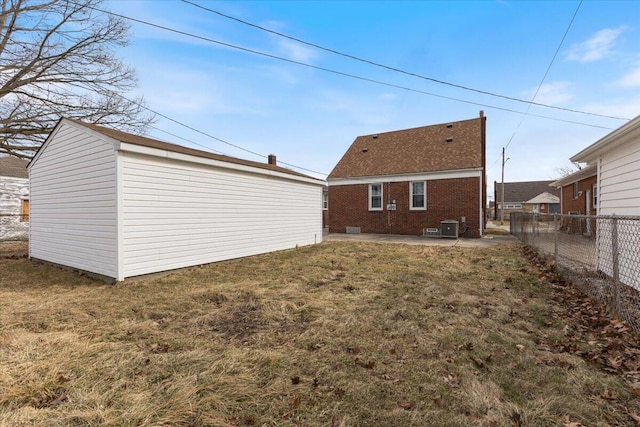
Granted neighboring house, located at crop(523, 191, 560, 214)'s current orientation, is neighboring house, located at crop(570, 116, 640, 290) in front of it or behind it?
in front

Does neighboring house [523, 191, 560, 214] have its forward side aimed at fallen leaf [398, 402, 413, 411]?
yes

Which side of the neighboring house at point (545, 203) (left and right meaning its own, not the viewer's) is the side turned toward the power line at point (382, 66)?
front

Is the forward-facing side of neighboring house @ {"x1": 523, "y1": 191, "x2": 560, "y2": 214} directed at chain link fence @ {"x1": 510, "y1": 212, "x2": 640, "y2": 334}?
yes

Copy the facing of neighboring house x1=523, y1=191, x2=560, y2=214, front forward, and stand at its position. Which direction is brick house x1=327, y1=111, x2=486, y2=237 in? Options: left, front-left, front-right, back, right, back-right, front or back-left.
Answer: front

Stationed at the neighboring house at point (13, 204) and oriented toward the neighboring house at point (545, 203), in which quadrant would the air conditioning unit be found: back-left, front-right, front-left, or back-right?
front-right

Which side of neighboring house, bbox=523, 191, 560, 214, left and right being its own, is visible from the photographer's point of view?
front

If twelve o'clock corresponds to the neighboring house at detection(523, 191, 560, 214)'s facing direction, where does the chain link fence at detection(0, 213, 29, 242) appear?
The chain link fence is roughly at 1 o'clock from the neighboring house.
